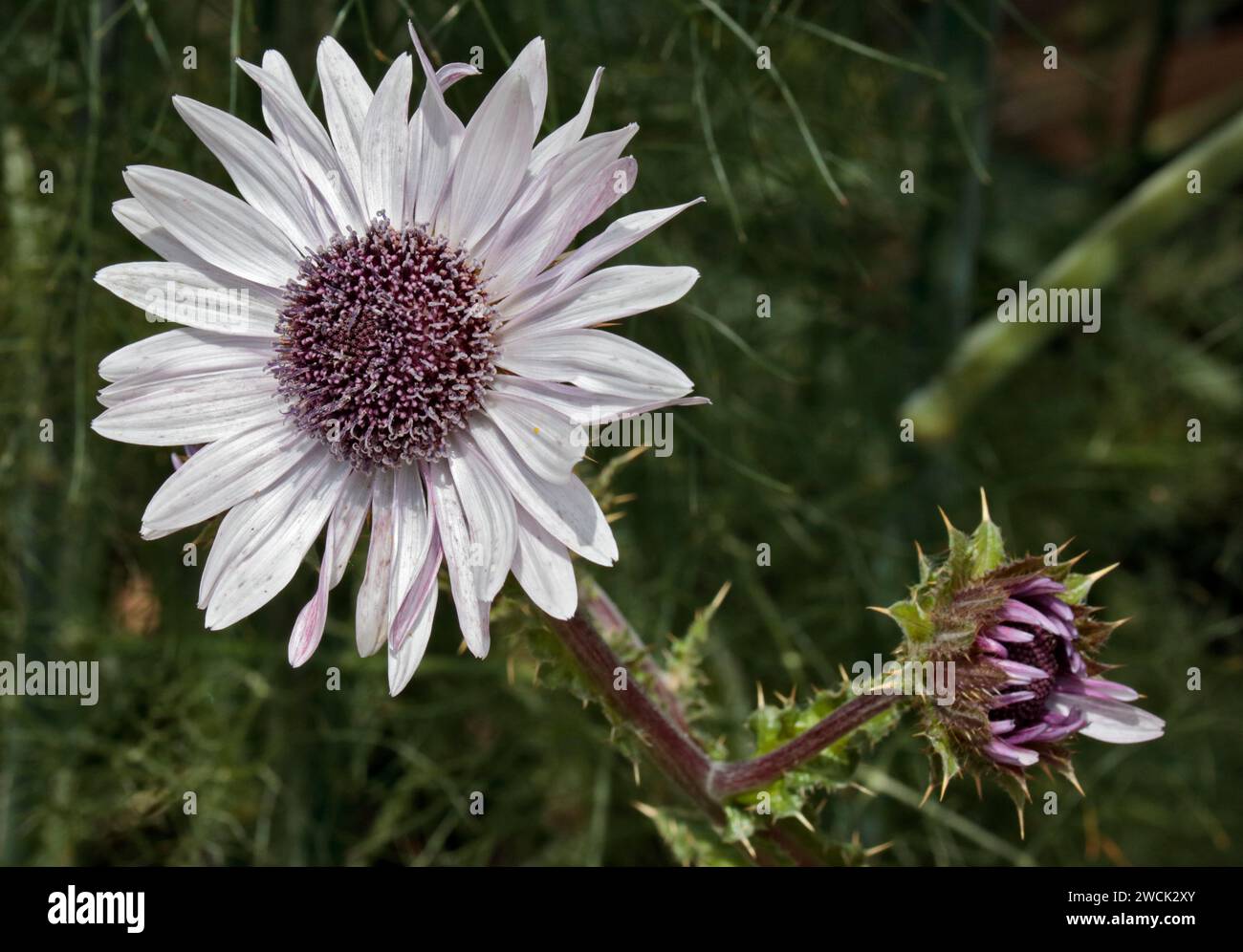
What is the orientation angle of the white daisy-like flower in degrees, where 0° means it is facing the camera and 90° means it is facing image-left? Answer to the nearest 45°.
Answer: approximately 0°

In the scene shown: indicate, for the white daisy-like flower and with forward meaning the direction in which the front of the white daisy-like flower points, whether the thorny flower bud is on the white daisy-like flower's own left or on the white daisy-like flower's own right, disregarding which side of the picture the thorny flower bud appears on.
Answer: on the white daisy-like flower's own left
